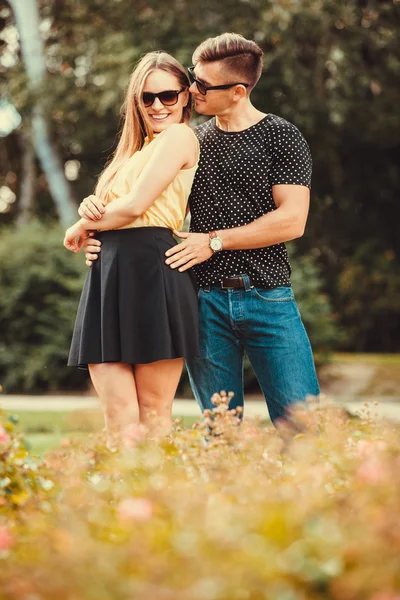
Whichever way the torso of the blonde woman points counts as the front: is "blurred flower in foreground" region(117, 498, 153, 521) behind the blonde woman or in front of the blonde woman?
in front

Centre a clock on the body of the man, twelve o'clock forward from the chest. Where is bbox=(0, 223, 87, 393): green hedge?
The green hedge is roughly at 4 o'clock from the man.

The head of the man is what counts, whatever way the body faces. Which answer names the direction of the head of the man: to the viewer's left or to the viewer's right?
to the viewer's left

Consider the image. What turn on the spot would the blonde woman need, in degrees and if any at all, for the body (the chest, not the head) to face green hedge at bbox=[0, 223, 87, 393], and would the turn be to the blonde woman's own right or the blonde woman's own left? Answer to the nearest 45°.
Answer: approximately 135° to the blonde woman's own right

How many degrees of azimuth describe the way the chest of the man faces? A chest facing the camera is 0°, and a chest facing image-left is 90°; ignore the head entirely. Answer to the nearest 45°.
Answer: approximately 45°

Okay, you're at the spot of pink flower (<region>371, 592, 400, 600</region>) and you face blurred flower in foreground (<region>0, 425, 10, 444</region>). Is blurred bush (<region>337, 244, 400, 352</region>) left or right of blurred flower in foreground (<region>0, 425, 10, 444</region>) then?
right

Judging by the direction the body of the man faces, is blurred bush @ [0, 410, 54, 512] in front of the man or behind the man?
in front
